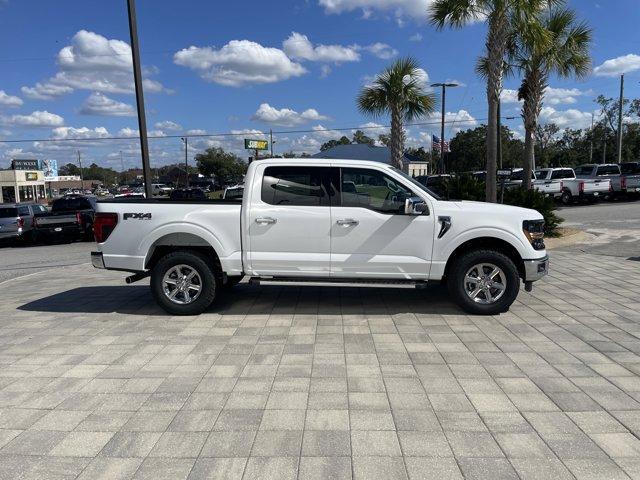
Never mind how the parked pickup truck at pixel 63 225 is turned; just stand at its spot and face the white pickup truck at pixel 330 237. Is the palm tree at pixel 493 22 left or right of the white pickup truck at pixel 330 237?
left

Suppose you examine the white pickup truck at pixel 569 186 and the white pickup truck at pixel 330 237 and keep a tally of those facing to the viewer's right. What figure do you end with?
1

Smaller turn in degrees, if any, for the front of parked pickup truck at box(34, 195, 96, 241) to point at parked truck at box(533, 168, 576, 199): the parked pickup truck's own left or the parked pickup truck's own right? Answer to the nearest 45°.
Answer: approximately 45° to the parked pickup truck's own right

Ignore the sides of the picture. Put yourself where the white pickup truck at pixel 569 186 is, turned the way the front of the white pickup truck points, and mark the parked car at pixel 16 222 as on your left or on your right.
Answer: on your left

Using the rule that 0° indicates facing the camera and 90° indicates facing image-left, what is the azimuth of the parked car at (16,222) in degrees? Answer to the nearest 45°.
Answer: approximately 225°

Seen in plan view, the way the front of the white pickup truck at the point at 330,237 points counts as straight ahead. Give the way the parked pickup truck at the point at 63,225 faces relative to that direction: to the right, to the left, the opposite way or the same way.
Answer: to the left

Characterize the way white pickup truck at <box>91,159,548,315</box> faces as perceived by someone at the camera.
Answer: facing to the right of the viewer

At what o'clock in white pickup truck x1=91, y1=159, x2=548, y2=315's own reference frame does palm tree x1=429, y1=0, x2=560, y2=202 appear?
The palm tree is roughly at 10 o'clock from the white pickup truck.

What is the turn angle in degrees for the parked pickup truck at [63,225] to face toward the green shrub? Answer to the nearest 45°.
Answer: approximately 90° to its right

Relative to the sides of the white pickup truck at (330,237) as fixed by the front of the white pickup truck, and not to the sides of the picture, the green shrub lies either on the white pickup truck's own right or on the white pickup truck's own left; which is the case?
on the white pickup truck's own left

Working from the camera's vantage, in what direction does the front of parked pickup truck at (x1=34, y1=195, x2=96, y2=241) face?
facing away from the viewer and to the right of the viewer

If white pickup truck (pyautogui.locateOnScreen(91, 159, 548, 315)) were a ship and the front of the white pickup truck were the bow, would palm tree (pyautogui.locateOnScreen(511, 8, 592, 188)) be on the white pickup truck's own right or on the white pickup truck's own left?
on the white pickup truck's own left

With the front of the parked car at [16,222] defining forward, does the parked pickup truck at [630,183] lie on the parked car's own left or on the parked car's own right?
on the parked car's own right

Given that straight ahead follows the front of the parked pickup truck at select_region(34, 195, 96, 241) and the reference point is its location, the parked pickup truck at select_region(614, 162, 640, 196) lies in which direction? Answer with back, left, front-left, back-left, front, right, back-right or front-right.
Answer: front-right

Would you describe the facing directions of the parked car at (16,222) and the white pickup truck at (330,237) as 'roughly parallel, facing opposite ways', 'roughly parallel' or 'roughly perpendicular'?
roughly perpendicular
